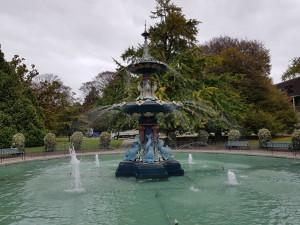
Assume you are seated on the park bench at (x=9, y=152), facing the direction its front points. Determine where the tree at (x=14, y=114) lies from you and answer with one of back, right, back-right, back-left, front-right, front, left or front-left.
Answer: back-left

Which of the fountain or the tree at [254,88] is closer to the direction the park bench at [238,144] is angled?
the fountain

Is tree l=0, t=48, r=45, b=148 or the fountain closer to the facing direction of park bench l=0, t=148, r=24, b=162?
the fountain

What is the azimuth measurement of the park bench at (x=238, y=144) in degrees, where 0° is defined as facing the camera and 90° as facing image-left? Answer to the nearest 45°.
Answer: approximately 0°

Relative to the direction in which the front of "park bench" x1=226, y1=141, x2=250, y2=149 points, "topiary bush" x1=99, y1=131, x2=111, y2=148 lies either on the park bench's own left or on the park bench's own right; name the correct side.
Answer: on the park bench's own right

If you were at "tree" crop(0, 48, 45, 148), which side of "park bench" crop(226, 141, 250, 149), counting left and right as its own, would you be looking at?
right

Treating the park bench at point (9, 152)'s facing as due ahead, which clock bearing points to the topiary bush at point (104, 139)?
The topiary bush is roughly at 10 o'clock from the park bench.

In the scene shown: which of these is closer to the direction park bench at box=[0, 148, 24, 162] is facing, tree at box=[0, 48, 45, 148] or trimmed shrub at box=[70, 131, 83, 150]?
the trimmed shrub

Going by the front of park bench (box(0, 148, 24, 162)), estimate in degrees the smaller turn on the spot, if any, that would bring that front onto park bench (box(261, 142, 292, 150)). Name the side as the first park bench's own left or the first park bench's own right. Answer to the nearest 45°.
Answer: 0° — it already faces it

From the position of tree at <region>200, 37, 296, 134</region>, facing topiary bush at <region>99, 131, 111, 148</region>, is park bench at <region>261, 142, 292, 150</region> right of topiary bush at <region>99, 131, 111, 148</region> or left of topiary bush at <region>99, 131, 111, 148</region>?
left
